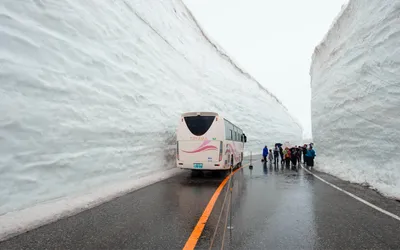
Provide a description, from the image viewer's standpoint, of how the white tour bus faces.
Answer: facing away from the viewer
